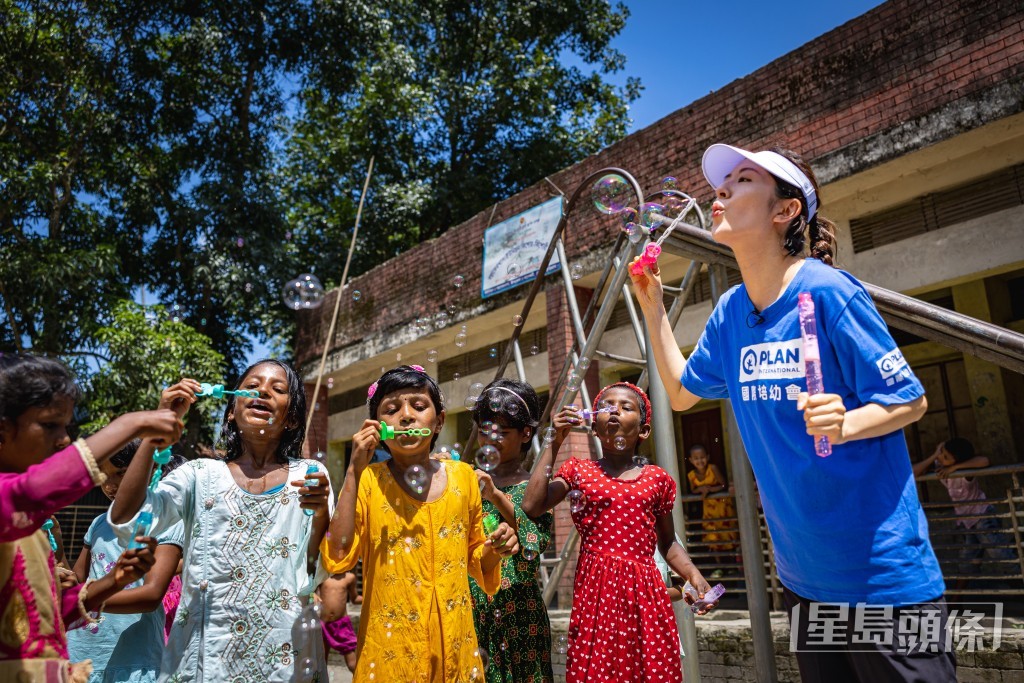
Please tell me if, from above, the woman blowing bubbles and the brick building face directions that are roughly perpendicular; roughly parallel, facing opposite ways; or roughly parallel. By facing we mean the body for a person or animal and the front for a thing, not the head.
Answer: roughly parallel

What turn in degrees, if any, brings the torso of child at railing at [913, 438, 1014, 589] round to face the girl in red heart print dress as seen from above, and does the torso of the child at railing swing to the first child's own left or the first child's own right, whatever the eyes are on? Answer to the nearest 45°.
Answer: approximately 45° to the first child's own left

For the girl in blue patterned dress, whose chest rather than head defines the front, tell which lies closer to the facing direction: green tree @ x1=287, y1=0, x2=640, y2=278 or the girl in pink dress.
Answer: the girl in pink dress

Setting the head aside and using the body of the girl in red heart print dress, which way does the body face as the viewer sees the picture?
toward the camera

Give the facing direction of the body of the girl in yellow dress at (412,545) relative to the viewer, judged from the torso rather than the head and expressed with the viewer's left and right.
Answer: facing the viewer

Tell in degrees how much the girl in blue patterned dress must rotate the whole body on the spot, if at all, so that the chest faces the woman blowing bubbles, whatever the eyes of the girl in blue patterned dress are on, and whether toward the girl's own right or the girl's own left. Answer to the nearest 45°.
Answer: approximately 45° to the girl's own left

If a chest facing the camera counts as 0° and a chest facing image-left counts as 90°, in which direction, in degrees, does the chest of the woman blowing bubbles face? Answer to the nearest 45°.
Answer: approximately 45°

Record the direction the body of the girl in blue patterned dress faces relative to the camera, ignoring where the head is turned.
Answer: toward the camera

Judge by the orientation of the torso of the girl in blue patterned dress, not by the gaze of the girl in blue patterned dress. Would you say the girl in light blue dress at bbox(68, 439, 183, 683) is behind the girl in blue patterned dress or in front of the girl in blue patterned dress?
behind

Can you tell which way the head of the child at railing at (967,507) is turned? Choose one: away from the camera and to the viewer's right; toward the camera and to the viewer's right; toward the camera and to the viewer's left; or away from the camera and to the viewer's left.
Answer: toward the camera and to the viewer's left

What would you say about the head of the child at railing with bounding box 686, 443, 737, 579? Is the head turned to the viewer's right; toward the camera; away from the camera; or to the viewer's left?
toward the camera

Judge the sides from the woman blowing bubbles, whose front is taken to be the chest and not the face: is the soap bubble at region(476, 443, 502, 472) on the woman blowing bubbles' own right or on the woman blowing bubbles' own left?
on the woman blowing bubbles' own right
